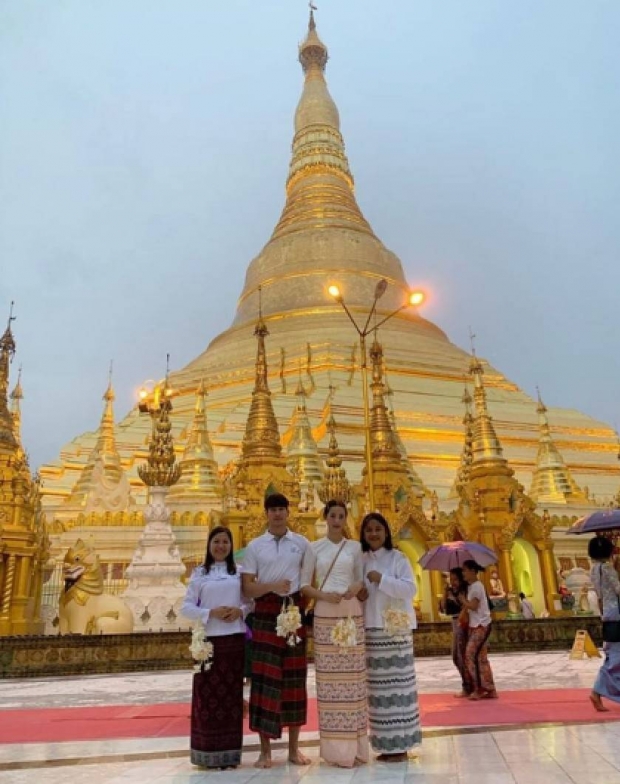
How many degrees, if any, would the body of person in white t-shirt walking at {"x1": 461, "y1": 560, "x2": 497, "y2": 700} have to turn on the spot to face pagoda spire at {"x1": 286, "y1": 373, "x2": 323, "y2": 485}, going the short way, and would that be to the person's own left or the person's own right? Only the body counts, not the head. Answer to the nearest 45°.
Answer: approximately 90° to the person's own right

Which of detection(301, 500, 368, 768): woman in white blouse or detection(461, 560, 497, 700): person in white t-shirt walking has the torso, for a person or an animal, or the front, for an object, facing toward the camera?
the woman in white blouse

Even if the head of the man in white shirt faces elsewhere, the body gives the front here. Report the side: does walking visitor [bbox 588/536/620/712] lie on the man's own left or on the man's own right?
on the man's own left

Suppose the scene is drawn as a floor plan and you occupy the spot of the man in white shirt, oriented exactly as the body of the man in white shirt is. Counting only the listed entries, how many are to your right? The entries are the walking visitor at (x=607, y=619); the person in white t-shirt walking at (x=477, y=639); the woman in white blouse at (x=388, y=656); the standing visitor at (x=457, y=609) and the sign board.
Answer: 0

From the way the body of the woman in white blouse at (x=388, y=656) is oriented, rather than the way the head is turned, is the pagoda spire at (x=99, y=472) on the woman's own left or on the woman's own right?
on the woman's own right

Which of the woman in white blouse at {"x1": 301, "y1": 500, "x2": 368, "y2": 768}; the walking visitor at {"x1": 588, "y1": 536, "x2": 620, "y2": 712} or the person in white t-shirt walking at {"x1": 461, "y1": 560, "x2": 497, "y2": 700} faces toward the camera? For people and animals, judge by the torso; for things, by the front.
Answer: the woman in white blouse

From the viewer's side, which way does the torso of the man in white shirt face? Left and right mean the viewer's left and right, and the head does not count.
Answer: facing the viewer

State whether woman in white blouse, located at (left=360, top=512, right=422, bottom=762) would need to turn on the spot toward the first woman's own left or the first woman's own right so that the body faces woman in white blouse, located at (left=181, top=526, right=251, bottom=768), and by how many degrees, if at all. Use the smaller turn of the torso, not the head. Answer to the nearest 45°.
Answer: approximately 45° to the first woman's own right

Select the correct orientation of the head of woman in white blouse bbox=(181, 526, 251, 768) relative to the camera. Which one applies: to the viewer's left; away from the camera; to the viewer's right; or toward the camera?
toward the camera

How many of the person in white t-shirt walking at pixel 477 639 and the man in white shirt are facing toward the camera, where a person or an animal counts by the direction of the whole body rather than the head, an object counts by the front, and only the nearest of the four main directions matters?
1

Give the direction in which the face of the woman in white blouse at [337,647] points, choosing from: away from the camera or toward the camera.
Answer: toward the camera

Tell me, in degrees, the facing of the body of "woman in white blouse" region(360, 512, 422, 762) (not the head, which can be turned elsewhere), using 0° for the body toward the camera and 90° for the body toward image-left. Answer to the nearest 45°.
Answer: approximately 45°

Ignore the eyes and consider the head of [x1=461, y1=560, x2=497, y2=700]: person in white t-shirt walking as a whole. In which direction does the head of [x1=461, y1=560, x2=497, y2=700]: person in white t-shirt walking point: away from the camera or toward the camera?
toward the camera

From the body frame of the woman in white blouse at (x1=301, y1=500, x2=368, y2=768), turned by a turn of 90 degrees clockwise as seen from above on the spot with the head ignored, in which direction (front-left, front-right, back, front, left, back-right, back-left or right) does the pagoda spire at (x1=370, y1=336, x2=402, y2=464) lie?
right

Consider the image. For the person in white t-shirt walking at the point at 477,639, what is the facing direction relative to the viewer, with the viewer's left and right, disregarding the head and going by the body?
facing to the left of the viewer

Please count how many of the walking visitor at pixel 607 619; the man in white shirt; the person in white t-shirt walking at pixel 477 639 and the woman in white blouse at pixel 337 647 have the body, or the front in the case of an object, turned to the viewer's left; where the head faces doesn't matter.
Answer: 1

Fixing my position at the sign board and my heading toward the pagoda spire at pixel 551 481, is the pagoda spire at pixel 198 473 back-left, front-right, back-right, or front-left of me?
front-left
